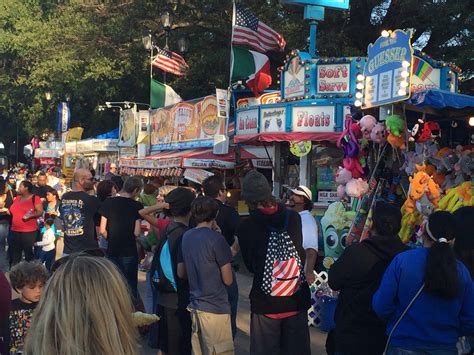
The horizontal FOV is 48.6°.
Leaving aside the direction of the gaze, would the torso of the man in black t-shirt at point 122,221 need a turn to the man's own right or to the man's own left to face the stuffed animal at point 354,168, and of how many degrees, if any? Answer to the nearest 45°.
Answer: approximately 45° to the man's own right

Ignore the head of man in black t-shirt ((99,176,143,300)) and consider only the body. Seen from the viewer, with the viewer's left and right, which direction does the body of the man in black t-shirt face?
facing away from the viewer and to the right of the viewer

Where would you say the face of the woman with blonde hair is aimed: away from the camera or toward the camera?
away from the camera

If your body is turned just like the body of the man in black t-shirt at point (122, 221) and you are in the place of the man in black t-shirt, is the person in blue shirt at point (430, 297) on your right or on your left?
on your right

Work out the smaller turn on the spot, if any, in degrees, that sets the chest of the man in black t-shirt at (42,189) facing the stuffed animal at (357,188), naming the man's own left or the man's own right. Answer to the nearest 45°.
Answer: approximately 45° to the man's own left

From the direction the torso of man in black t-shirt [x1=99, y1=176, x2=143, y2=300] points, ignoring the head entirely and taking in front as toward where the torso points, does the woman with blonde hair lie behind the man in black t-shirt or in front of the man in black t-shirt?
behind

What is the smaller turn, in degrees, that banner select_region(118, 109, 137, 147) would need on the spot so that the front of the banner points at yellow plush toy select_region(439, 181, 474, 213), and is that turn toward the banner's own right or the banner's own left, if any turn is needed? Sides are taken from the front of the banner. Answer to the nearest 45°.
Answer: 0° — it already faces it

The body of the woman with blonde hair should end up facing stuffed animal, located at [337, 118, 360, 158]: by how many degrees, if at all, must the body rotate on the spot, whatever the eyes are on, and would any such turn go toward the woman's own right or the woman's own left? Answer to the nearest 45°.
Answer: approximately 45° to the woman's own right

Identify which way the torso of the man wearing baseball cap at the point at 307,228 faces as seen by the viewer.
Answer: to the viewer's left

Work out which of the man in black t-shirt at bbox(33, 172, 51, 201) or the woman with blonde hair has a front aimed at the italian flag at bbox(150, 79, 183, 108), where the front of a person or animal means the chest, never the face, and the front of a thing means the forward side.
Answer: the woman with blonde hair

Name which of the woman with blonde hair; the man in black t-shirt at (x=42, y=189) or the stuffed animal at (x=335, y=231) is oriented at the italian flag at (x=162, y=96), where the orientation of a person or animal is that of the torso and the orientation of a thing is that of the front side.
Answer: the woman with blonde hair

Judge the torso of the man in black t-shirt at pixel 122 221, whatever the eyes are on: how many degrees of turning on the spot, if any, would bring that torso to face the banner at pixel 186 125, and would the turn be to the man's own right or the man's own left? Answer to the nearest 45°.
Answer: approximately 45° to the man's own left
